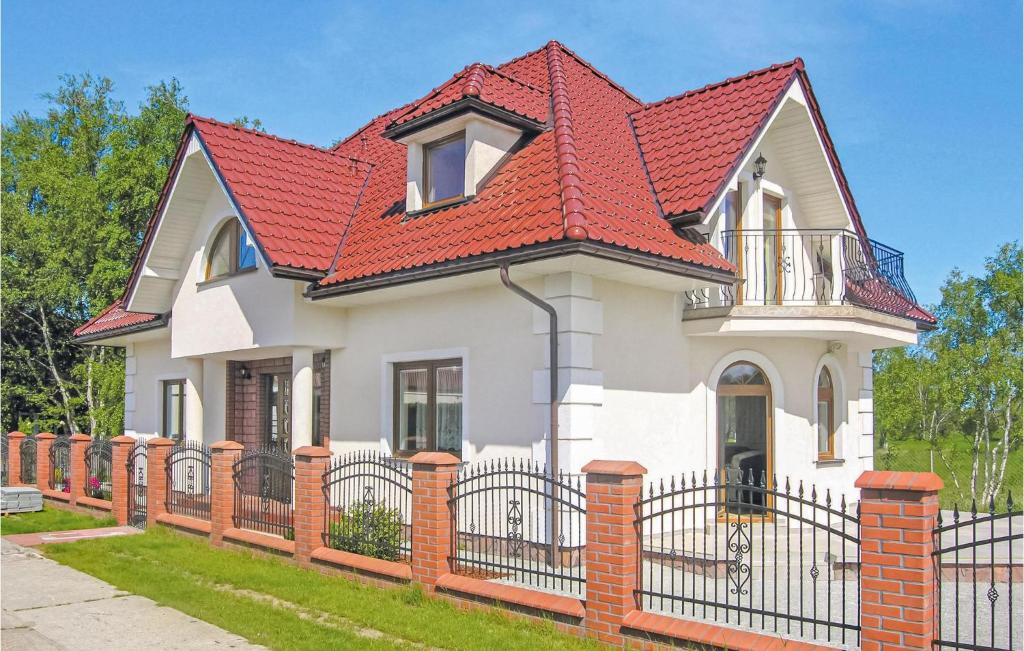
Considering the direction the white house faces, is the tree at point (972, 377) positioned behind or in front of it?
behind

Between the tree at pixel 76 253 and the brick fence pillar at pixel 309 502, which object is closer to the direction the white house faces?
the brick fence pillar

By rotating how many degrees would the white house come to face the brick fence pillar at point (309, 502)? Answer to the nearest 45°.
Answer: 0° — it already faces it

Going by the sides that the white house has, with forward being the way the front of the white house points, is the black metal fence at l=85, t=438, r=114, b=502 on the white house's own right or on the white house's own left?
on the white house's own right

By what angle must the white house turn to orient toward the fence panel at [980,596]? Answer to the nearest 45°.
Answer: approximately 90° to its left

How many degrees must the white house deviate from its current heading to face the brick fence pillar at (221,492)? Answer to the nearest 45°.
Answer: approximately 45° to its right

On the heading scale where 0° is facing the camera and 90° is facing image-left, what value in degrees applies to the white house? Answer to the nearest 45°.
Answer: approximately 45°

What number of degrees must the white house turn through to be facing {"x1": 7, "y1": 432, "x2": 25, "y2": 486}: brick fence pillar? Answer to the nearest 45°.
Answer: approximately 90° to its right

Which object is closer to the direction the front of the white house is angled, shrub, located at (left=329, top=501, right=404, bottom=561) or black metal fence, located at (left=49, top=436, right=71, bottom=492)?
the shrub

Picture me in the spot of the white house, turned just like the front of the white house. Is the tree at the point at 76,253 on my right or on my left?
on my right
